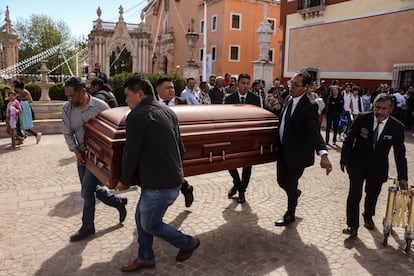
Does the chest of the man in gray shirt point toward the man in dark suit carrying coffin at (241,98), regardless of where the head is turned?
no

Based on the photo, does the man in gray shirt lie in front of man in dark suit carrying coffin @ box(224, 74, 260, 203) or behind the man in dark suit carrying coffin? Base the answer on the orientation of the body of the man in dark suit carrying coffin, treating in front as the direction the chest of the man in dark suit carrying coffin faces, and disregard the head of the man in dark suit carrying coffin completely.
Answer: in front

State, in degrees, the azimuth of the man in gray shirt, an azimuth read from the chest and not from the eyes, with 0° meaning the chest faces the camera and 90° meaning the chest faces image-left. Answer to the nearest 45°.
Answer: approximately 45°

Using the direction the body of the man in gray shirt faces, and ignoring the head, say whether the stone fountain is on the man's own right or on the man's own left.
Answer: on the man's own right

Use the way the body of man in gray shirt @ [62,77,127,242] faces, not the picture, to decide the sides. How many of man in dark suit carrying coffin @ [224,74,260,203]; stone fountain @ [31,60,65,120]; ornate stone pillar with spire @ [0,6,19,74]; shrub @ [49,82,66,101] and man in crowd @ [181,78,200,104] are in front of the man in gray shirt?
0

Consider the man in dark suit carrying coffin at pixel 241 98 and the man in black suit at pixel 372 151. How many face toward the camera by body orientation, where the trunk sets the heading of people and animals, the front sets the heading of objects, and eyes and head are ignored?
2

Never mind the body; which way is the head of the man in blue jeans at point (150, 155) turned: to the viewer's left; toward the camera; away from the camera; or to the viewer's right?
to the viewer's left

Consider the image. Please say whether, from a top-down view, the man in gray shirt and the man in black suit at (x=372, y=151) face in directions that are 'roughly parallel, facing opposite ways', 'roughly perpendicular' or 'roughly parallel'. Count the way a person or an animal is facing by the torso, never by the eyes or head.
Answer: roughly parallel

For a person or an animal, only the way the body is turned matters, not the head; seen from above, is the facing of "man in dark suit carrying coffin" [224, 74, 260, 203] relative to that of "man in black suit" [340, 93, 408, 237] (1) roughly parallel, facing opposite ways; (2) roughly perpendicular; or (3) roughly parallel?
roughly parallel

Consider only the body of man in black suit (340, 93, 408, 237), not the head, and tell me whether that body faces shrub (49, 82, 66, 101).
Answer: no

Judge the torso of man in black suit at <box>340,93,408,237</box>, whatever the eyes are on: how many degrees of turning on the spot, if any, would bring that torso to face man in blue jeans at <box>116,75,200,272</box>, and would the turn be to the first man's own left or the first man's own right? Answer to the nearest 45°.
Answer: approximately 45° to the first man's own right

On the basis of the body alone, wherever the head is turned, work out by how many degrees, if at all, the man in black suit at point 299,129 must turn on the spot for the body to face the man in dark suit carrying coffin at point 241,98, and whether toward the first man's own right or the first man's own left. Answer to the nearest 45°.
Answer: approximately 90° to the first man's own right

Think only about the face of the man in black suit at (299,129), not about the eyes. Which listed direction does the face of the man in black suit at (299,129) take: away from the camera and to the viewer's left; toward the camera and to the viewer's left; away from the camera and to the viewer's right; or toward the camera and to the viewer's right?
toward the camera and to the viewer's left

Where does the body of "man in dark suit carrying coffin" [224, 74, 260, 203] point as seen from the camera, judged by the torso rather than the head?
toward the camera

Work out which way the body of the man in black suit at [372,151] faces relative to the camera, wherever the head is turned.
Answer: toward the camera

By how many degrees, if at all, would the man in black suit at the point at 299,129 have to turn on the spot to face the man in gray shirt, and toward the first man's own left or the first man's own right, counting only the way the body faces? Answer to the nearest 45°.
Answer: approximately 45° to the first man's own right

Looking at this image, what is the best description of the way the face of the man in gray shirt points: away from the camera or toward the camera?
toward the camera

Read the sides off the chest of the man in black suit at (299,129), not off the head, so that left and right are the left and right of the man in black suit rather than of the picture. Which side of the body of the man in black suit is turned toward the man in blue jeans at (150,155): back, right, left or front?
front

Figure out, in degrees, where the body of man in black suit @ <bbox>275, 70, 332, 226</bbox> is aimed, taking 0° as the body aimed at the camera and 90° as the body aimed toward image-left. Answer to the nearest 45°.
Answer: approximately 45°

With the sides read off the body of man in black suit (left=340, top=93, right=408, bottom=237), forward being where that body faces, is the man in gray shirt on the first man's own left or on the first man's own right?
on the first man's own right
